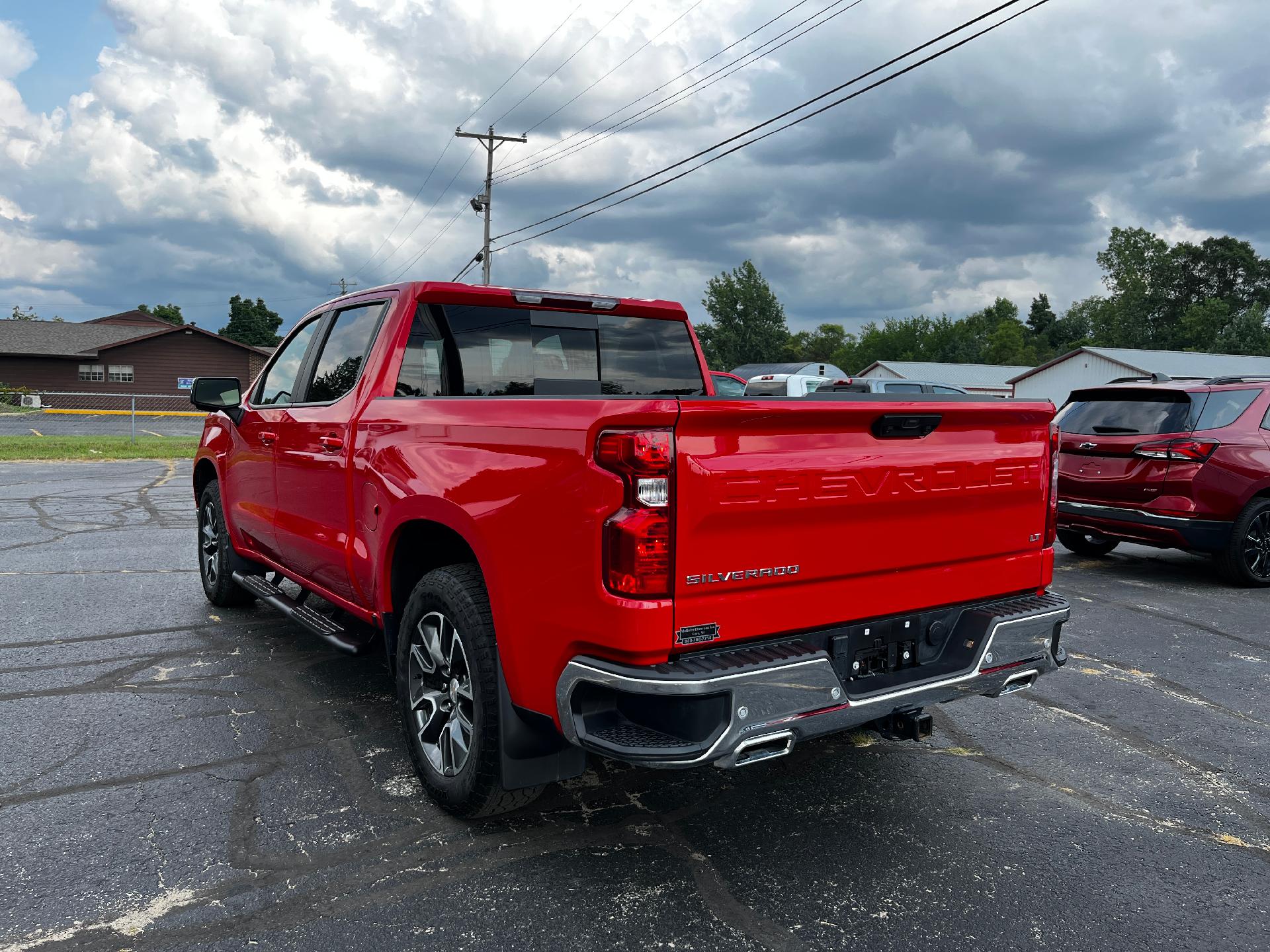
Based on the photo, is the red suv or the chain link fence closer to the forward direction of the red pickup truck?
the chain link fence

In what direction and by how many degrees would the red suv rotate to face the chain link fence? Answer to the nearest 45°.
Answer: approximately 135° to its left

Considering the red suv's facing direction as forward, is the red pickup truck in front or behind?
behind

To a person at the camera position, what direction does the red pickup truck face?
facing away from the viewer and to the left of the viewer

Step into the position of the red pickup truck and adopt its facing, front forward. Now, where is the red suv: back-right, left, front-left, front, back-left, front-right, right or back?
right

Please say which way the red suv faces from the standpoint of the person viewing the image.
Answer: facing away from the viewer and to the right of the viewer

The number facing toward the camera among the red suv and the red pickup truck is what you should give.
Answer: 0
